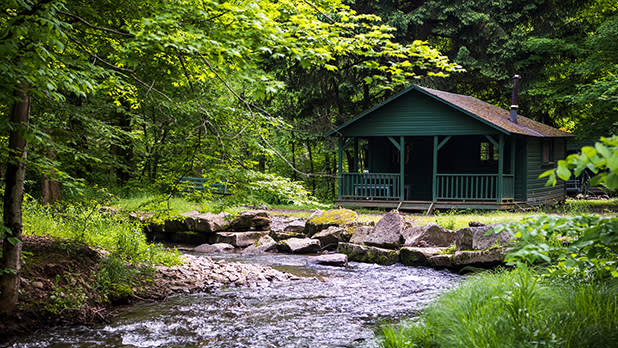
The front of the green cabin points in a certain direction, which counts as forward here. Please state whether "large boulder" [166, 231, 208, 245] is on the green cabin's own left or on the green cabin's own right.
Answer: on the green cabin's own right

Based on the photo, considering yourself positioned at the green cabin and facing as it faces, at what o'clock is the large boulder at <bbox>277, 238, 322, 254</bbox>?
The large boulder is roughly at 1 o'clock from the green cabin.

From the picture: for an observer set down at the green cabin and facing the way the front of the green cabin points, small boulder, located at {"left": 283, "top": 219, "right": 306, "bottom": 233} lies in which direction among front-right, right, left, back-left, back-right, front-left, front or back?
front-right

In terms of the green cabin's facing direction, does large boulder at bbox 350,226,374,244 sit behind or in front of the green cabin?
in front

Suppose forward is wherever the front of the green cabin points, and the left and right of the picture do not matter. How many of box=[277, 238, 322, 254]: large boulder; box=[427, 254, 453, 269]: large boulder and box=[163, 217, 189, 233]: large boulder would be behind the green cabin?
0

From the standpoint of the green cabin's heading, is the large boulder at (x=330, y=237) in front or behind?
in front

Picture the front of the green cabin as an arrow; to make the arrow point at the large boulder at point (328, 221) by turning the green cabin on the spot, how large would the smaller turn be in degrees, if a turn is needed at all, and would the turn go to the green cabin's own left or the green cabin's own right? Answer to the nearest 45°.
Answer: approximately 45° to the green cabin's own right

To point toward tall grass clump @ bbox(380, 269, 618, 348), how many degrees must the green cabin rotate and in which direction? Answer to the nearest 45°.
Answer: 0° — it already faces it

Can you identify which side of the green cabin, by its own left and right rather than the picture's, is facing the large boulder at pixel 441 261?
front

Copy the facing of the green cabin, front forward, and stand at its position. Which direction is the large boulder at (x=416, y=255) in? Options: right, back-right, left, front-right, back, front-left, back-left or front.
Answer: front

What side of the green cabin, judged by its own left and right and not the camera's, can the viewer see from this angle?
front

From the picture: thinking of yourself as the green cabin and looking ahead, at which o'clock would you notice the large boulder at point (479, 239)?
The large boulder is roughly at 12 o'clock from the green cabin.

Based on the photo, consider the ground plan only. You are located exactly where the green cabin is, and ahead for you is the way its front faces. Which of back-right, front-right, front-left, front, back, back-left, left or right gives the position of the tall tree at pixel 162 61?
front

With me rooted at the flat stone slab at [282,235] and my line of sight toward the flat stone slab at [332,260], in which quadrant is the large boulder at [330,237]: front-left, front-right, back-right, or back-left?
front-left

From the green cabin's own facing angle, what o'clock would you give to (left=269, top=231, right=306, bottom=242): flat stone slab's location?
The flat stone slab is roughly at 1 o'clock from the green cabin.

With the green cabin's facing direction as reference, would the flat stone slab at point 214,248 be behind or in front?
in front

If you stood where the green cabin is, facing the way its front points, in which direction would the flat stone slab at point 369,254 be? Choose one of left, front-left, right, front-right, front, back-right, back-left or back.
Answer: front

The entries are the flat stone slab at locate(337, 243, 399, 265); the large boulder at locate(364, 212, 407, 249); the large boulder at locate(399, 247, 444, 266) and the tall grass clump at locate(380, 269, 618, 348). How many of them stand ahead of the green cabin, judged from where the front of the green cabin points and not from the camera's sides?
4

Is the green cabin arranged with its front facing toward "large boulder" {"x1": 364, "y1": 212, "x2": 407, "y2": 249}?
yes

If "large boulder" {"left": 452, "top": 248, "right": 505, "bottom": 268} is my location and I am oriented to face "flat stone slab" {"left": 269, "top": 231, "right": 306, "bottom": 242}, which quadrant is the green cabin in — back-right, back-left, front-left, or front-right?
front-right

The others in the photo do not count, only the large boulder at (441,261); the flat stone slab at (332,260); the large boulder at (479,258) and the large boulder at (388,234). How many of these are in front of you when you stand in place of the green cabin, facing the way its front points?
4
